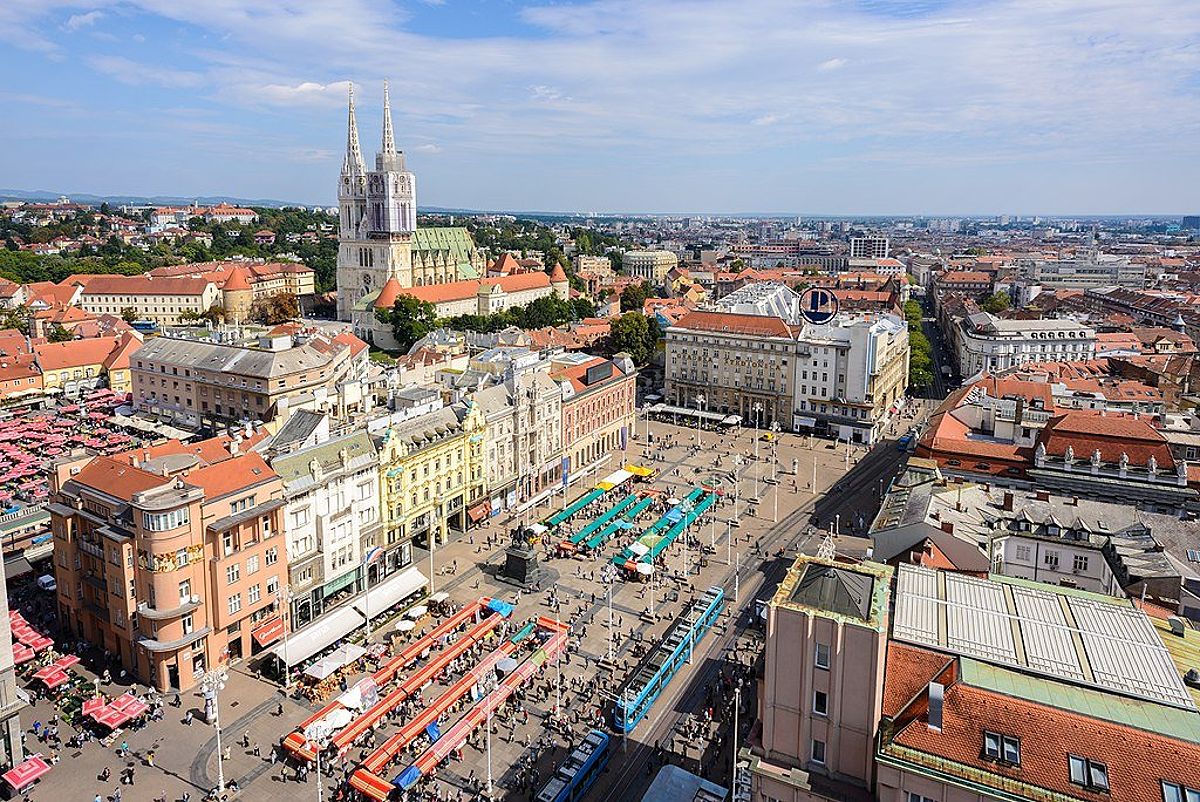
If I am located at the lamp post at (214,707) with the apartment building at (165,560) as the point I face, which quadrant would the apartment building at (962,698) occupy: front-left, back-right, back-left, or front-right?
back-right
